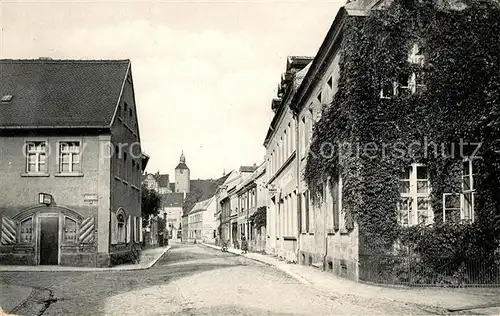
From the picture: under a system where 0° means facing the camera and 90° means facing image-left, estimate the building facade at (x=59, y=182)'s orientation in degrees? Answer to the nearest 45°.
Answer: approximately 0°
